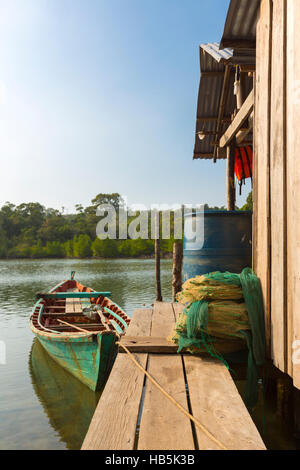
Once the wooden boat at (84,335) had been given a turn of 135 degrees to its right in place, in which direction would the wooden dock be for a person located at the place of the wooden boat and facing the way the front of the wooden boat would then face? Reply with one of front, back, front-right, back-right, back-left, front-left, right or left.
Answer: left

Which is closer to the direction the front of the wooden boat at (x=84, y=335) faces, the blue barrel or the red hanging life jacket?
the blue barrel

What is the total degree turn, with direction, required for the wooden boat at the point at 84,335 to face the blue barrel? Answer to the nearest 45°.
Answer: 0° — it already faces it

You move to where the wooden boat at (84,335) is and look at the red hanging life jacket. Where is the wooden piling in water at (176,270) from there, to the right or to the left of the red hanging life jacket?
left
